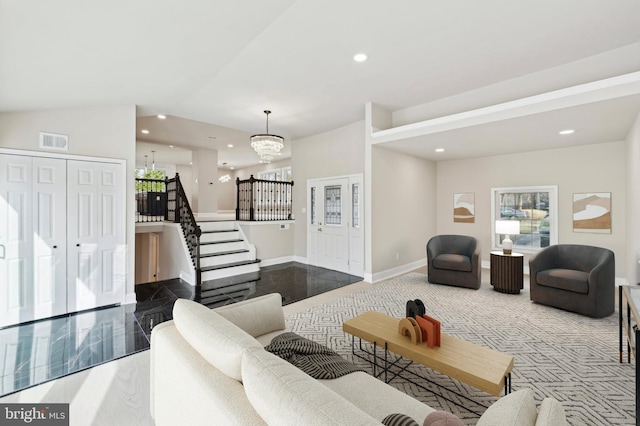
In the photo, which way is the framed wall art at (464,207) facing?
toward the camera

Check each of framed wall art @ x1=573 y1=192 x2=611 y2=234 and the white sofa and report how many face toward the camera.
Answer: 1

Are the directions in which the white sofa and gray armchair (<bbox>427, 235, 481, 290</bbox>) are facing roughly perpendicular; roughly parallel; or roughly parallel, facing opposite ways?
roughly parallel, facing opposite ways

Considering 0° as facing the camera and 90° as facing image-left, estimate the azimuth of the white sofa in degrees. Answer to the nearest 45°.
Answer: approximately 225°

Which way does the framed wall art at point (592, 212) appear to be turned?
toward the camera

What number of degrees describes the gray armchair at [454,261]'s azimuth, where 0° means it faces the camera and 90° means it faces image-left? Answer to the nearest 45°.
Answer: approximately 45°

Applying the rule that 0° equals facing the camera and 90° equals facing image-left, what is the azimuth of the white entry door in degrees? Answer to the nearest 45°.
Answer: approximately 45°

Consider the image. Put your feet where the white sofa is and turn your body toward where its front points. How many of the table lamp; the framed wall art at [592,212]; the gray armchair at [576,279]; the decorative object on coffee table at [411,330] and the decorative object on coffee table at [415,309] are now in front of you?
5

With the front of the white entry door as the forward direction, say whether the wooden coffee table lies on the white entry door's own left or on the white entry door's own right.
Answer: on the white entry door's own left

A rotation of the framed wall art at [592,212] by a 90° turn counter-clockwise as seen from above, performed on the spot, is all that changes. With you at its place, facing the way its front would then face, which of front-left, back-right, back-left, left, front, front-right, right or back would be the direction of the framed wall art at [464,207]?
back

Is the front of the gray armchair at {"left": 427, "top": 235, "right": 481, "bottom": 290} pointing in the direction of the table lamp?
no

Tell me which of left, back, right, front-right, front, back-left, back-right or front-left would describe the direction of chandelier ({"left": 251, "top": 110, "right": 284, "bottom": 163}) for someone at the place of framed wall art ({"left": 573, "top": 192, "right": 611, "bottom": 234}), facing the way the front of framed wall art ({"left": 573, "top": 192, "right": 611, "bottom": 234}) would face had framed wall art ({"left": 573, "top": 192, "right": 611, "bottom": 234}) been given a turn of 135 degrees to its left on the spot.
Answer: back

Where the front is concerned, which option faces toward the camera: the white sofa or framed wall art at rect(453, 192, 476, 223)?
the framed wall art

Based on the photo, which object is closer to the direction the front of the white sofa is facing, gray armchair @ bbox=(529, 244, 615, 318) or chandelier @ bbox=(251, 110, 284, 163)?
the gray armchair

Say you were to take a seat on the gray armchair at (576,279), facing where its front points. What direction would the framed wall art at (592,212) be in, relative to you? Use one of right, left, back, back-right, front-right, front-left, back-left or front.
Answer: back-right

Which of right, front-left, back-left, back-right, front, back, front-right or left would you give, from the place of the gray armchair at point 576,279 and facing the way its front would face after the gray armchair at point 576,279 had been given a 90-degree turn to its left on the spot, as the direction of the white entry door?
back-right

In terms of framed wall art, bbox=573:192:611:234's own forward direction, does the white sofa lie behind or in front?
in front

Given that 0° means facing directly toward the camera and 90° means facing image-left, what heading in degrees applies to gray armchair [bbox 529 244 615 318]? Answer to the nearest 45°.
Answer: approximately 45°

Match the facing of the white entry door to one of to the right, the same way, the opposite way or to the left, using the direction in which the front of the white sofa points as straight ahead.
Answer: the opposite way
